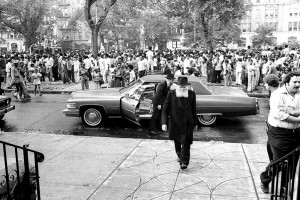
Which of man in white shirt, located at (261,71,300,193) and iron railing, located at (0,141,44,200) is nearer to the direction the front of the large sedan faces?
the iron railing

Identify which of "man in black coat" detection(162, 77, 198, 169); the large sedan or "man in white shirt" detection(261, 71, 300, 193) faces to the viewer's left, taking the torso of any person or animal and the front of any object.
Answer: the large sedan

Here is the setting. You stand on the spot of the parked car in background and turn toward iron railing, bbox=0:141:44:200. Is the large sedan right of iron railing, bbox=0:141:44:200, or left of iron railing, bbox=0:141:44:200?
left

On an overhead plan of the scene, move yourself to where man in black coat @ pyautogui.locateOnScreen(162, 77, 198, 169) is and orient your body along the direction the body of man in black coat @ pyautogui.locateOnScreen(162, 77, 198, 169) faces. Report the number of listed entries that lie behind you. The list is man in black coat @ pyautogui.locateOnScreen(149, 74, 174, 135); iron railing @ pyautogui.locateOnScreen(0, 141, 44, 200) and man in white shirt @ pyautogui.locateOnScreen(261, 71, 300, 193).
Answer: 1

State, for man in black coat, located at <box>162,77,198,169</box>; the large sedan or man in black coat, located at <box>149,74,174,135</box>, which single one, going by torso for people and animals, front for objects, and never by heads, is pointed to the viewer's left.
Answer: the large sedan

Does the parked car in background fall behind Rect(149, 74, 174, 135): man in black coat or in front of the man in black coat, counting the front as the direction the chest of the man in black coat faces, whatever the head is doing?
behind

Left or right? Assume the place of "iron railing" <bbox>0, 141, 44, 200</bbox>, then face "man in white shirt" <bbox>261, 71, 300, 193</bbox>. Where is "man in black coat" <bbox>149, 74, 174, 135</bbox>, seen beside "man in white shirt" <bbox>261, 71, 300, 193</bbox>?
left

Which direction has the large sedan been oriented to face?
to the viewer's left

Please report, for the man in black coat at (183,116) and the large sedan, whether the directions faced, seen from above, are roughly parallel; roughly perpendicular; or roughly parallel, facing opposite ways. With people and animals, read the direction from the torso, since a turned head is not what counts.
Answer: roughly perpendicular
